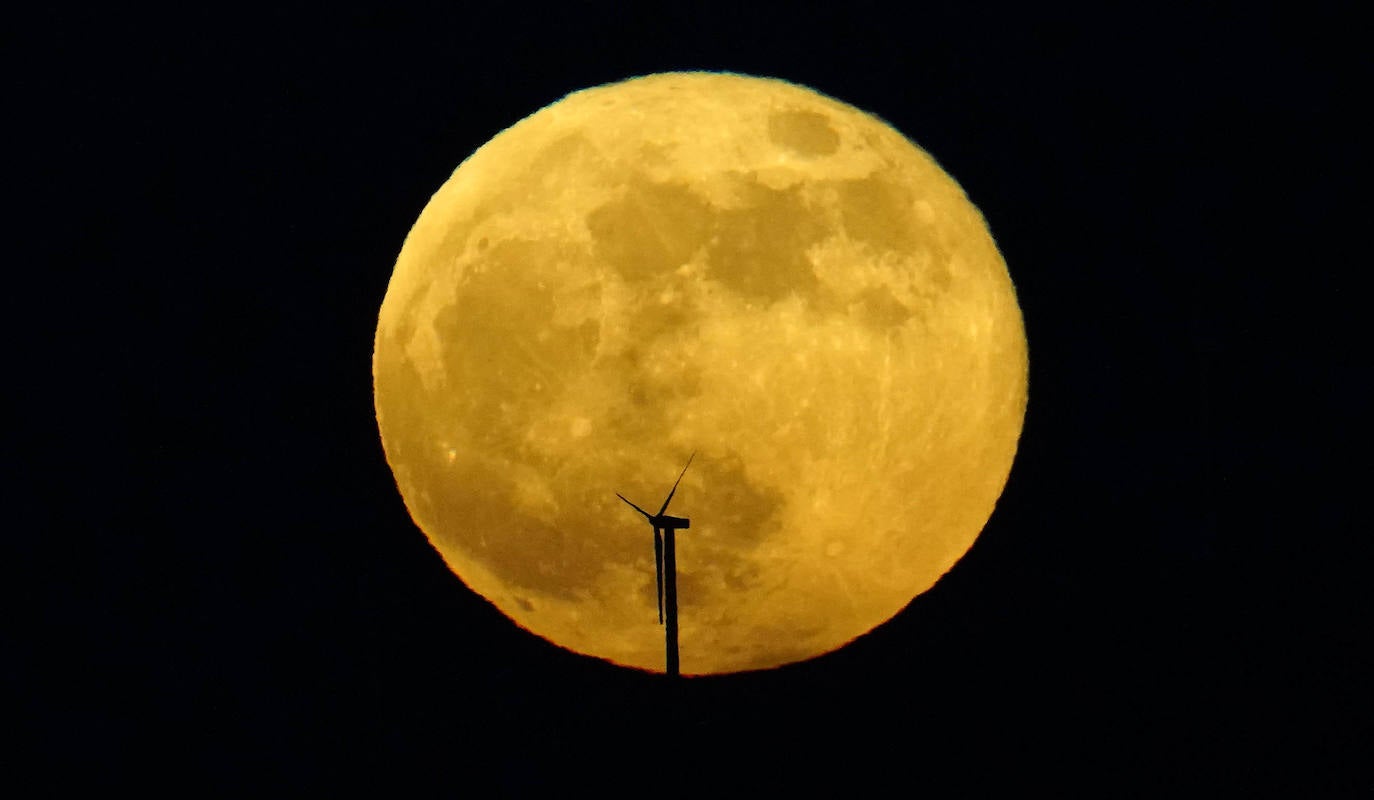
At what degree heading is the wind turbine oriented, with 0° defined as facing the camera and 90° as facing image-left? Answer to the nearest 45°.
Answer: approximately 45°
